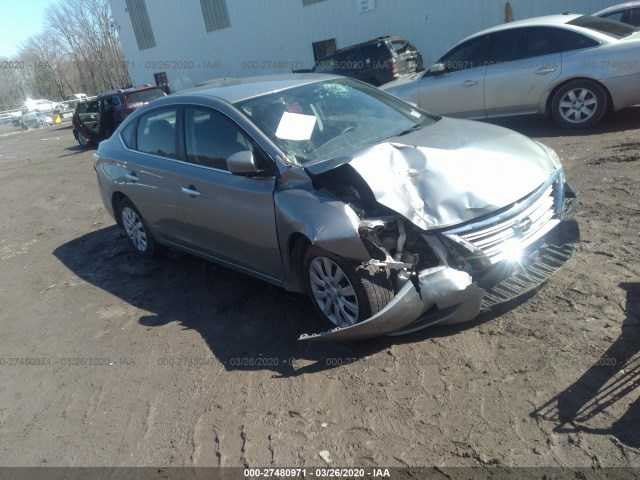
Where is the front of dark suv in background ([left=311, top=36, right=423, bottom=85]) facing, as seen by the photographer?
facing away from the viewer and to the left of the viewer

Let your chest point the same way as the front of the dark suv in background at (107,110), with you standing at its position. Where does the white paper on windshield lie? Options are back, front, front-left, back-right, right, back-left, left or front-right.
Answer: back-left

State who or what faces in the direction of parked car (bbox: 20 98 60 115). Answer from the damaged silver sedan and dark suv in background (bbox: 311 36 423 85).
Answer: the dark suv in background

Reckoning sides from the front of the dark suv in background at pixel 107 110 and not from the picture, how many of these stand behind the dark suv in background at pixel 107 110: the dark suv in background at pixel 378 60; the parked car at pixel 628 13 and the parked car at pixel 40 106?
2

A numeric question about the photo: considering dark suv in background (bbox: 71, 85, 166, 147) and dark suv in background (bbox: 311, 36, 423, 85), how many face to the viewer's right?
0

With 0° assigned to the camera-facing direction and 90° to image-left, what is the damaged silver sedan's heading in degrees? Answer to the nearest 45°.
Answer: approximately 315°

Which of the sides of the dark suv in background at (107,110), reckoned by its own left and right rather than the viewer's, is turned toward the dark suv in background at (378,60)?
back

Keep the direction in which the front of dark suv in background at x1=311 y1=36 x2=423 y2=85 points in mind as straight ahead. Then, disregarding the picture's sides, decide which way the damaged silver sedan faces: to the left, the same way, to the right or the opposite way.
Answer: the opposite way

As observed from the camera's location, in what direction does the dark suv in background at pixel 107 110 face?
facing away from the viewer and to the left of the viewer

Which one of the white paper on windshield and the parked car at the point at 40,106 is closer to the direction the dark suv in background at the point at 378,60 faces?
the parked car

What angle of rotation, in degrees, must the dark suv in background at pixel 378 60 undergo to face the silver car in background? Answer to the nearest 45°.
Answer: approximately 135° to its left
